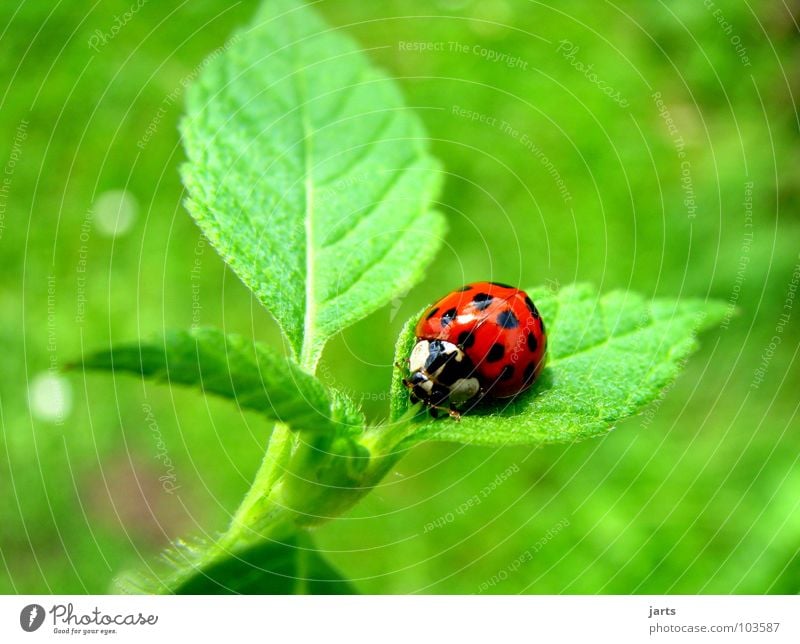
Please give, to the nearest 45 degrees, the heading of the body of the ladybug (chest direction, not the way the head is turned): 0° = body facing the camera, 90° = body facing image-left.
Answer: approximately 45°
